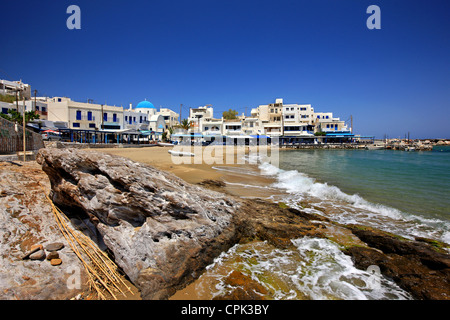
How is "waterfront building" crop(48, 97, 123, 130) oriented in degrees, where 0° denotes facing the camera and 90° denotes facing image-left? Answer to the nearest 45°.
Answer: approximately 315°
